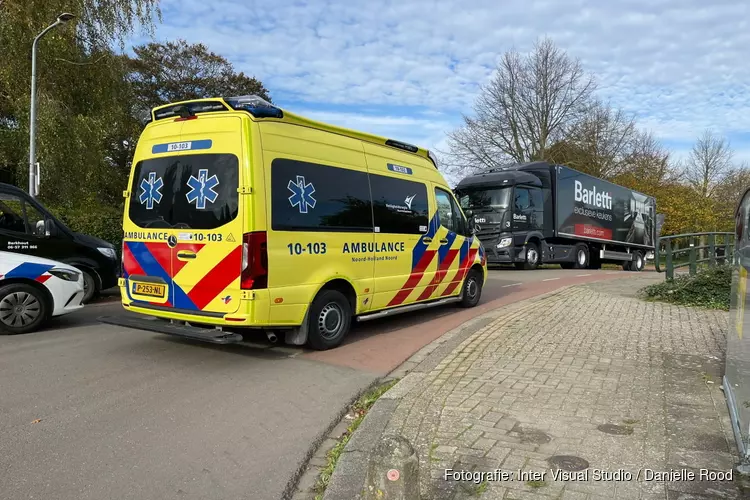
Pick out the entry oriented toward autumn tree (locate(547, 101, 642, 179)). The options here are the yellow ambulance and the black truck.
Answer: the yellow ambulance

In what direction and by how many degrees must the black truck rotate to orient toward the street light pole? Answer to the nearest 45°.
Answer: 0° — it already faces it

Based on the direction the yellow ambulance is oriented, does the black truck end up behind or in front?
in front

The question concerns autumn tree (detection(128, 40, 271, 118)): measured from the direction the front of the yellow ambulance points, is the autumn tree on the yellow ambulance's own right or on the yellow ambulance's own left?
on the yellow ambulance's own left

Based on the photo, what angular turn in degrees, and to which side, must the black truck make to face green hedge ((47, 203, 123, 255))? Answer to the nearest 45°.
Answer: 0° — it already faces it

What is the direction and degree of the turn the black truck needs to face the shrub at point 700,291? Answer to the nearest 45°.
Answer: approximately 45° to its left

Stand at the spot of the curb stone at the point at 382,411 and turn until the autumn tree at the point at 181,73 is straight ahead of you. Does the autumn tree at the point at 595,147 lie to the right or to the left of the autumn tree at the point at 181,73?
right

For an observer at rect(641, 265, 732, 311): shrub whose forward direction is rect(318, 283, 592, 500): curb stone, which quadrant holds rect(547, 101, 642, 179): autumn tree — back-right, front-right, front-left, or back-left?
back-right

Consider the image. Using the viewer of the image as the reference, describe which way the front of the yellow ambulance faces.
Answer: facing away from the viewer and to the right of the viewer

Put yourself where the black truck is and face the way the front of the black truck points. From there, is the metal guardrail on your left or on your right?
on your left

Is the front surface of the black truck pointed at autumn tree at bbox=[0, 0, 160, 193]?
yes

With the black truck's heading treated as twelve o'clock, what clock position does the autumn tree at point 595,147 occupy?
The autumn tree is roughly at 5 o'clock from the black truck.

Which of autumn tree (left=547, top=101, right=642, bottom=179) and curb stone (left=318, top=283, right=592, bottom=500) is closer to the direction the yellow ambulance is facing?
the autumn tree
